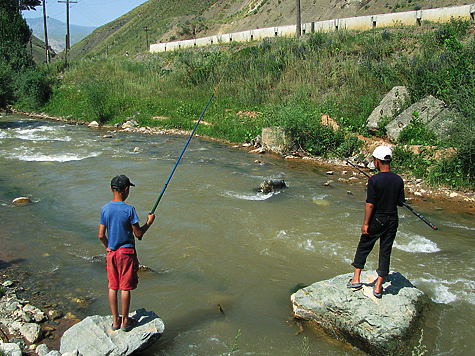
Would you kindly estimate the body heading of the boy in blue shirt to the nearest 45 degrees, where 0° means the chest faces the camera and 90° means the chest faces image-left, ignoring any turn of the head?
approximately 225°

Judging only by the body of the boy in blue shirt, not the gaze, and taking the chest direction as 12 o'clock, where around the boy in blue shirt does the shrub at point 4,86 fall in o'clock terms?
The shrub is roughly at 10 o'clock from the boy in blue shirt.

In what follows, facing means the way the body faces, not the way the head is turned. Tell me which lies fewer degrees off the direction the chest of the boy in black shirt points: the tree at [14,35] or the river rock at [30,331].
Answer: the tree

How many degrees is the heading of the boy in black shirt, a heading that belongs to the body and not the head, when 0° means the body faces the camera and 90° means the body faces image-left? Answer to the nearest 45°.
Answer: approximately 135°

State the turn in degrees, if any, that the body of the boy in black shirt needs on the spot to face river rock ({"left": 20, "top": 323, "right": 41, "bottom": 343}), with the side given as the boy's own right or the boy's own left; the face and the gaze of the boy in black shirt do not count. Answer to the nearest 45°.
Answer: approximately 90° to the boy's own left
